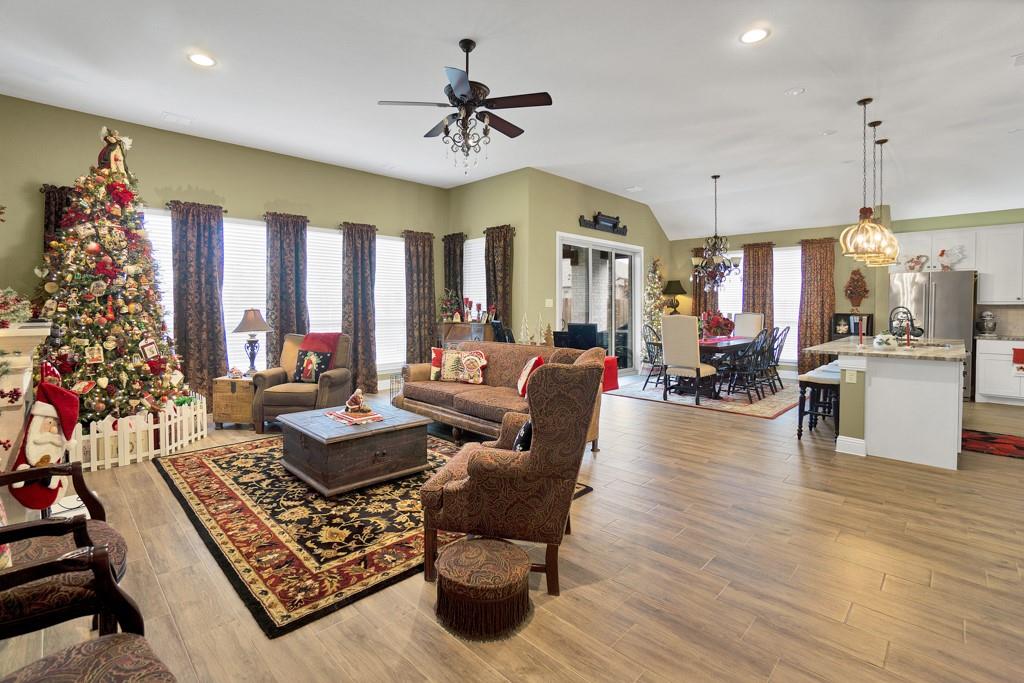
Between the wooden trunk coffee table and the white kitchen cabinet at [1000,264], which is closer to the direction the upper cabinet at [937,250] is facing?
the wooden trunk coffee table

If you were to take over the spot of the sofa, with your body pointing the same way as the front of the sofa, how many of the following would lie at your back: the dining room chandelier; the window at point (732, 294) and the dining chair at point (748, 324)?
3

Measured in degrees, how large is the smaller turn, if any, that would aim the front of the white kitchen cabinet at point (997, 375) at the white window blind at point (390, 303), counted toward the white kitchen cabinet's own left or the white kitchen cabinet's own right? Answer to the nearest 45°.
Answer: approximately 45° to the white kitchen cabinet's own right

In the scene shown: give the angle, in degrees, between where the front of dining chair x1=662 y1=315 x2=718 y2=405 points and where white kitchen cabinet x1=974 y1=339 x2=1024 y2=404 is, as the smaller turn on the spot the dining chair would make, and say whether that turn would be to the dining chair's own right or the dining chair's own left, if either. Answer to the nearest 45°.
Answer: approximately 45° to the dining chair's own right

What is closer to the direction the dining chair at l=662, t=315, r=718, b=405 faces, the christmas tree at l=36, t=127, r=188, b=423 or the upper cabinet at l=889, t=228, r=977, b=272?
the upper cabinet

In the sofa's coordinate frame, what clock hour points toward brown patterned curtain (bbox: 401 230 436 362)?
The brown patterned curtain is roughly at 4 o'clock from the sofa.

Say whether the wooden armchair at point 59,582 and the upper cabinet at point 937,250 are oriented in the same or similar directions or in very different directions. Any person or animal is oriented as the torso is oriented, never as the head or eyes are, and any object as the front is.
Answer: very different directions

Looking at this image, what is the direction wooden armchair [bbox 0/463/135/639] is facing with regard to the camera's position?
facing to the right of the viewer

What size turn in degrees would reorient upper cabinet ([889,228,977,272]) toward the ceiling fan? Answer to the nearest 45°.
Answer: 0° — it already faces it
